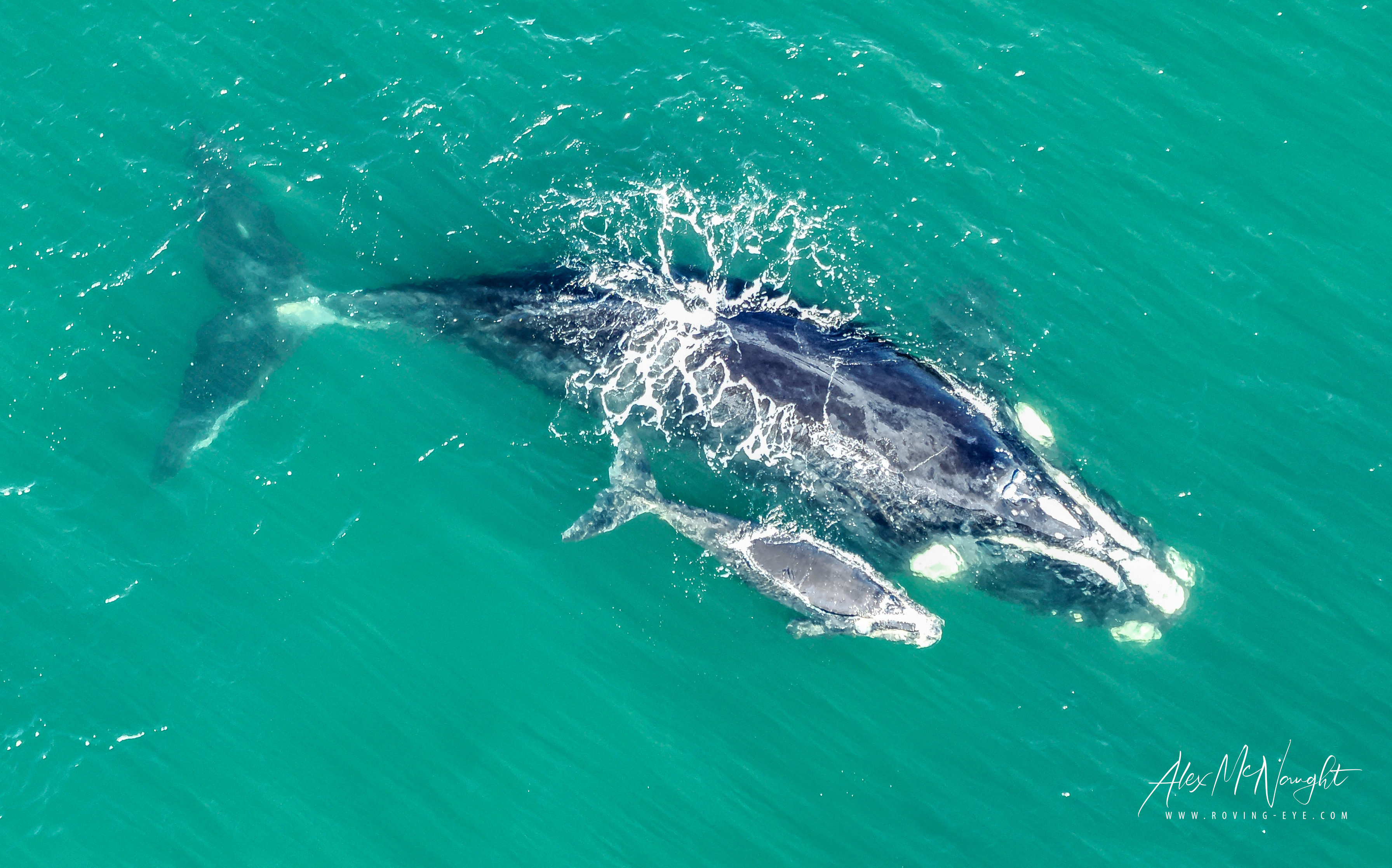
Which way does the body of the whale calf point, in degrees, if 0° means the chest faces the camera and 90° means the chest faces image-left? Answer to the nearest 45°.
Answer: approximately 315°

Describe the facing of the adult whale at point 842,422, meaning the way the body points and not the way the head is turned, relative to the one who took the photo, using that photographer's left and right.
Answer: facing the viewer and to the right of the viewer

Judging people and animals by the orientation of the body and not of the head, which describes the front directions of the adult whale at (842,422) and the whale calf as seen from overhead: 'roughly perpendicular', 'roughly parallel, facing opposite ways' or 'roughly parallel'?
roughly parallel
